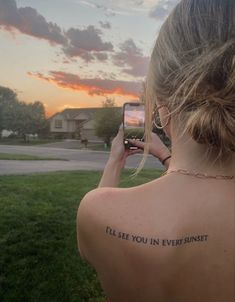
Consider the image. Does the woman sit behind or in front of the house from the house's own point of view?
in front

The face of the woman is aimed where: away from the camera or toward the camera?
away from the camera

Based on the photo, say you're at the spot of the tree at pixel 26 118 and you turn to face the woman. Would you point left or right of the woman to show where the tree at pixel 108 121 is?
left

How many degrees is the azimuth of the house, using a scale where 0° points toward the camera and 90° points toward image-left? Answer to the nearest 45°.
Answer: approximately 0°

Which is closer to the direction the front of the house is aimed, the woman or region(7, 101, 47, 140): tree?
the woman
